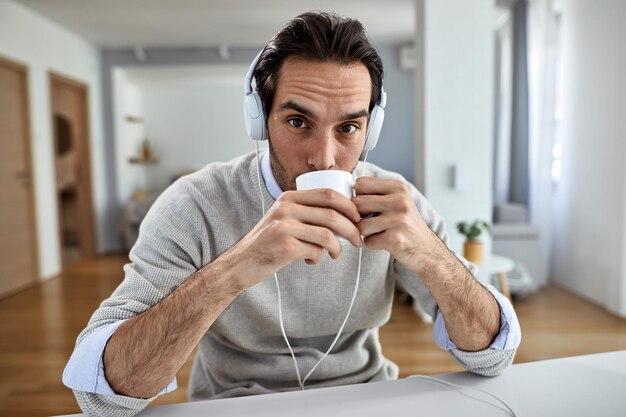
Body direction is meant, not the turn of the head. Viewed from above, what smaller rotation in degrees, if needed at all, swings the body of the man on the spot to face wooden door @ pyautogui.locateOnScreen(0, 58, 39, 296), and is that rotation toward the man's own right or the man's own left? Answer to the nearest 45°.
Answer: approximately 135° to the man's own right

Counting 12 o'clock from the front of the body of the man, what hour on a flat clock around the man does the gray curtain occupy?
The gray curtain is roughly at 7 o'clock from the man.

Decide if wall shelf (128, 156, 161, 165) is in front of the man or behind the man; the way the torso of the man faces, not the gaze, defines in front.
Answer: behind

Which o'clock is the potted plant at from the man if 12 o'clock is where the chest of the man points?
The potted plant is roughly at 7 o'clock from the man.

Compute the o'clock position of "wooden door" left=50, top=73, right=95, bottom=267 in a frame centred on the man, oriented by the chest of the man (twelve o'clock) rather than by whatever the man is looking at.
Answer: The wooden door is roughly at 5 o'clock from the man.

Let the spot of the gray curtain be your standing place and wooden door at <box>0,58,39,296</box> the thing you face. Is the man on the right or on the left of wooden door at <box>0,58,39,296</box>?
left

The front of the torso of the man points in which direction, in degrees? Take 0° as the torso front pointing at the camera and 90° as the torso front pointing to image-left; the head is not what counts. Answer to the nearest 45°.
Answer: approximately 0°
